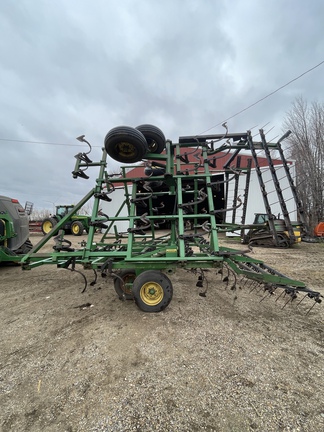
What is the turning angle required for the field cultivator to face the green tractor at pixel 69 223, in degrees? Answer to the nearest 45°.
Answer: approximately 45° to its right

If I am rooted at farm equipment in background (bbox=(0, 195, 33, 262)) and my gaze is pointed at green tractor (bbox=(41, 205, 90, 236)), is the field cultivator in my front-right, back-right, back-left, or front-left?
back-right

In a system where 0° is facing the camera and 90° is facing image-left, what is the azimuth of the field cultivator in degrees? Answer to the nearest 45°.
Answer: approximately 90°

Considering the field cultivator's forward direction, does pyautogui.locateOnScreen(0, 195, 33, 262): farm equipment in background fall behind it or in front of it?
in front

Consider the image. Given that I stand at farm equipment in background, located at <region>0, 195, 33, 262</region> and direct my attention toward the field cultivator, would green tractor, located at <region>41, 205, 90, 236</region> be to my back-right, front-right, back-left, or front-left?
back-left

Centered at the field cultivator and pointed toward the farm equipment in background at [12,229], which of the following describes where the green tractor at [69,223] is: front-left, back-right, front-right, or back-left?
front-right
